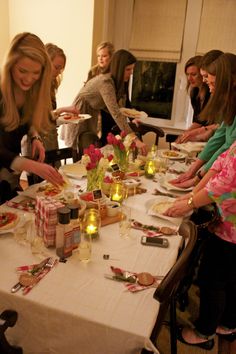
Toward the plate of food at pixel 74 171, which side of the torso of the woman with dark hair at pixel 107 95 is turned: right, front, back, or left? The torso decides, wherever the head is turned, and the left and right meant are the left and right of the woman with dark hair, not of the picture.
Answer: right

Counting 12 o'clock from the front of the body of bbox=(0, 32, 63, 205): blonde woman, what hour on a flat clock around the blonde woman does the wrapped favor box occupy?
The wrapped favor box is roughly at 1 o'clock from the blonde woman.

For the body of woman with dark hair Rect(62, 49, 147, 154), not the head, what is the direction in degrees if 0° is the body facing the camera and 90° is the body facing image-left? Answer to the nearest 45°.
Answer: approximately 270°

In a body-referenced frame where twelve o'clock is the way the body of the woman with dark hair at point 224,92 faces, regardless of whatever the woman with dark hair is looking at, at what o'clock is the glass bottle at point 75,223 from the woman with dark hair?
The glass bottle is roughly at 10 o'clock from the woman with dark hair.

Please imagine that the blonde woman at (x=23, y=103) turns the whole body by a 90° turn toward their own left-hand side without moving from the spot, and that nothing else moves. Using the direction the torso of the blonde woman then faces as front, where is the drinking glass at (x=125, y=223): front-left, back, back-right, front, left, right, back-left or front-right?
right

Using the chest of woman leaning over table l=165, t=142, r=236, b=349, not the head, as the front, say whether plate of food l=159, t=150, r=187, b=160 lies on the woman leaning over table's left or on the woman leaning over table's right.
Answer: on the woman leaning over table's right

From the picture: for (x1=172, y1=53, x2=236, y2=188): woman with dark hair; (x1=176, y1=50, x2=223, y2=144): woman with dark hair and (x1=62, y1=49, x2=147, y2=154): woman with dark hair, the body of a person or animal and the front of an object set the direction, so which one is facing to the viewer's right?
(x1=62, y1=49, x2=147, y2=154): woman with dark hair

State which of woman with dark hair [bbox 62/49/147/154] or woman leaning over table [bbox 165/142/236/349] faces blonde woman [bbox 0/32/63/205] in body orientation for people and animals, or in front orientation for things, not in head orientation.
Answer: the woman leaning over table

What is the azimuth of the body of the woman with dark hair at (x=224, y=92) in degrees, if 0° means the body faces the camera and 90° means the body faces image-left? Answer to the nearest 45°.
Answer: approximately 90°

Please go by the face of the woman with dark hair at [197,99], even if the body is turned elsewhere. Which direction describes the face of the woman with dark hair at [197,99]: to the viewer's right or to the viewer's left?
to the viewer's left

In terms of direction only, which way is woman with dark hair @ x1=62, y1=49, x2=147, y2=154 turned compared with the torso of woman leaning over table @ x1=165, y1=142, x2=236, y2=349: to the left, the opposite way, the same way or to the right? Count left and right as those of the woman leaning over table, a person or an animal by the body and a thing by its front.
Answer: the opposite way

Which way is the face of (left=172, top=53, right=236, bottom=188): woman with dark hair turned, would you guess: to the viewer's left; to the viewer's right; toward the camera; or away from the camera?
to the viewer's left

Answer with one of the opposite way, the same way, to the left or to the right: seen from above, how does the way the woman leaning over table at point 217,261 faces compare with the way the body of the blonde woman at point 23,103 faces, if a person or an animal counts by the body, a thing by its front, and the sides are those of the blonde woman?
the opposite way

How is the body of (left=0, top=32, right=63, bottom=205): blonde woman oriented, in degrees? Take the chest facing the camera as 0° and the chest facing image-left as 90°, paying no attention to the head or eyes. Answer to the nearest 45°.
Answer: approximately 315°

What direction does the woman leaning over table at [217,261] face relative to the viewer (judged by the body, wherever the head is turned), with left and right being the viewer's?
facing to the left of the viewer

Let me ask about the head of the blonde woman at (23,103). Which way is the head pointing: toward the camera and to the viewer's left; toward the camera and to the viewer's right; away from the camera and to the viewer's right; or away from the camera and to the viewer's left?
toward the camera and to the viewer's right

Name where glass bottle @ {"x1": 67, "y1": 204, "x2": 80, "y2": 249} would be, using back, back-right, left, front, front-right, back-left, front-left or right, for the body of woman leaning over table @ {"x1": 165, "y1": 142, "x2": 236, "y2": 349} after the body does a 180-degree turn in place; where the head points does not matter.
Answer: back-right

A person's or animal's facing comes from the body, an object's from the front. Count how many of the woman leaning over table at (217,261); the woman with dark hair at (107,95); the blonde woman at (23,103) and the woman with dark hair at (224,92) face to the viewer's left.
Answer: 2
